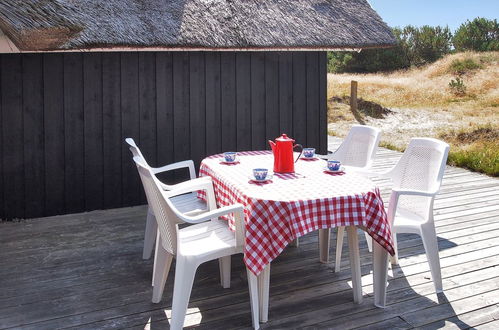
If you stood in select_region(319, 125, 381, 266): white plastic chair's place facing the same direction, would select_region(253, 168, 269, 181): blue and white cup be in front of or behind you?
in front

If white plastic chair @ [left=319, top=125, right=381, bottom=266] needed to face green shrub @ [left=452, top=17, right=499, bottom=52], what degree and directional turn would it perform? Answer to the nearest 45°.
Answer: approximately 135° to its right

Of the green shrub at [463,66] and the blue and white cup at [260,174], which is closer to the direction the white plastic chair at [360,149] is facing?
the blue and white cup

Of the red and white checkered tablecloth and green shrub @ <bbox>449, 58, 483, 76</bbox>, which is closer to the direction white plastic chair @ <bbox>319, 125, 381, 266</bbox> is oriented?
the red and white checkered tablecloth

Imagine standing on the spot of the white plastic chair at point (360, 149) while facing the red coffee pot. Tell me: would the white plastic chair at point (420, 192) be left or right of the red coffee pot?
left

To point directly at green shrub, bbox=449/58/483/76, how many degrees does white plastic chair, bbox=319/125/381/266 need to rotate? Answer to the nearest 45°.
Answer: approximately 135° to its right

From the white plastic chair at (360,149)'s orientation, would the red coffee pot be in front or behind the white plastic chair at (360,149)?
in front

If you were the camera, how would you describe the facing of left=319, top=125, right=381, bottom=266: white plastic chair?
facing the viewer and to the left of the viewer

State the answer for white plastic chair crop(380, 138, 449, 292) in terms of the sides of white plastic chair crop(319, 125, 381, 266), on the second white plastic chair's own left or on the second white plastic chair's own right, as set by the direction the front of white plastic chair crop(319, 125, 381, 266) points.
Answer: on the second white plastic chair's own left

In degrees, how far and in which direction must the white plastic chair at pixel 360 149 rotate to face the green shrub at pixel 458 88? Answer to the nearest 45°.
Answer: approximately 135° to its right

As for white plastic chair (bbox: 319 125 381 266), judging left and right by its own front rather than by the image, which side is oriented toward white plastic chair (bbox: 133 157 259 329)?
front
